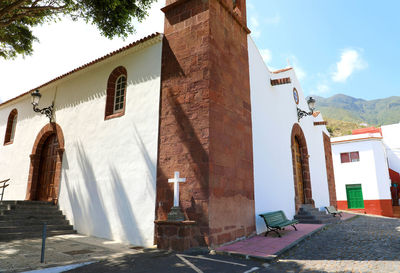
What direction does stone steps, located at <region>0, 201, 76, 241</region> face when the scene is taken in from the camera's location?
facing the viewer

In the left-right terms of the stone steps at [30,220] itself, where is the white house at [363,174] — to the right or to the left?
on its left

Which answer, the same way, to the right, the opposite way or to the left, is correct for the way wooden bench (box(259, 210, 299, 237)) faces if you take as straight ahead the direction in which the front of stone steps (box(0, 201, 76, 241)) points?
to the left

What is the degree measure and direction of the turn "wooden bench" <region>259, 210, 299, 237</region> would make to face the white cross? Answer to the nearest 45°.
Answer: approximately 90° to its right

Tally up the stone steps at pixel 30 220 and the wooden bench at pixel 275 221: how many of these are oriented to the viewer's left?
0

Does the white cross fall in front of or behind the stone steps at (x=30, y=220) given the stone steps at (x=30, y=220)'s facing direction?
in front
